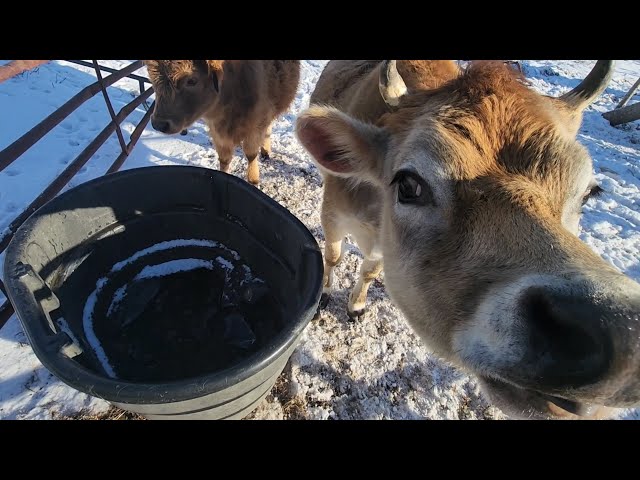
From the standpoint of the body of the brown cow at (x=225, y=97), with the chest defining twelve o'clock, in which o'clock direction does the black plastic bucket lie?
The black plastic bucket is roughly at 11 o'clock from the brown cow.

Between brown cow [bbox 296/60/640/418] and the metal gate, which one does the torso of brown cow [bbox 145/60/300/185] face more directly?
the metal gate

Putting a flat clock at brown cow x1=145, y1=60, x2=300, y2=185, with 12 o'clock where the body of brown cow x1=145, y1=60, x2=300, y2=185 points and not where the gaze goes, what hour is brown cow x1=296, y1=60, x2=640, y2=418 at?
brown cow x1=296, y1=60, x2=640, y2=418 is roughly at 10 o'clock from brown cow x1=145, y1=60, x2=300, y2=185.

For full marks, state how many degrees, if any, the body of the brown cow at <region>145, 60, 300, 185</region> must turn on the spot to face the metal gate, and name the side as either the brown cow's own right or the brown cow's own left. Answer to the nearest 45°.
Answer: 0° — it already faces it

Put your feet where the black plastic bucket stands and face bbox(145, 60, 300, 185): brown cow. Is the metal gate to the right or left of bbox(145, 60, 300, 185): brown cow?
left

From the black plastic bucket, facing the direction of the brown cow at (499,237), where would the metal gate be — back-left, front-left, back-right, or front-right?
back-left

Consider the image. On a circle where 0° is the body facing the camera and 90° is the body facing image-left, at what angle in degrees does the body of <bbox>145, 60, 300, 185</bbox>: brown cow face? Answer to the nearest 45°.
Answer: approximately 45°
